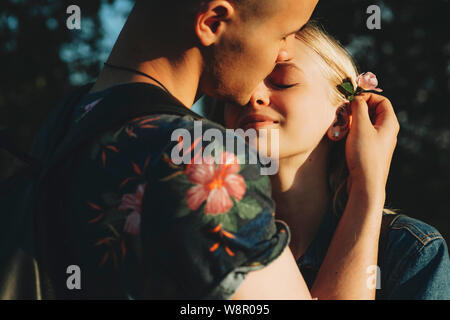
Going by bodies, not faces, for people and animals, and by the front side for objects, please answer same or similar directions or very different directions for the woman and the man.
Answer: very different directions

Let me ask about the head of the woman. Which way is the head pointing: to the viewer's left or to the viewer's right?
to the viewer's left

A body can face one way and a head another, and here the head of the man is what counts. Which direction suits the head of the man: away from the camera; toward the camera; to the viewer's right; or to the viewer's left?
to the viewer's right

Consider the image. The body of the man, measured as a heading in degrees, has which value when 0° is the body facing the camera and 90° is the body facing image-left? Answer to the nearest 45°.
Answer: approximately 225°
